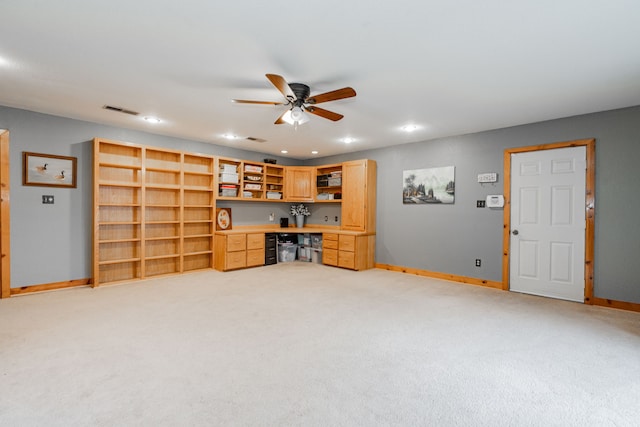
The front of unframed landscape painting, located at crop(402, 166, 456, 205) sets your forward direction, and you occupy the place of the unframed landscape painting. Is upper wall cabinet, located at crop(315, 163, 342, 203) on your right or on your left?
on your right

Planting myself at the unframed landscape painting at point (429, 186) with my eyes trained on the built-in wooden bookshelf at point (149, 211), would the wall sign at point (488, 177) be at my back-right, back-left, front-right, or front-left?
back-left

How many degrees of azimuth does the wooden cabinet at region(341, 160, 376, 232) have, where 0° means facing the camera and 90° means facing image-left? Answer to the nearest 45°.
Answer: approximately 45°

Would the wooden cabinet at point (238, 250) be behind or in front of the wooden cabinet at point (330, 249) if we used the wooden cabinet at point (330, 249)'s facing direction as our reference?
in front

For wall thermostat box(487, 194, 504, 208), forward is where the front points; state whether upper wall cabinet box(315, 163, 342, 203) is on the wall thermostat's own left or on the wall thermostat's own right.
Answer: on the wall thermostat's own right

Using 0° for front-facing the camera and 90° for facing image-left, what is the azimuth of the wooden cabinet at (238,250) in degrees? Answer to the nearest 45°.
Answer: approximately 315°

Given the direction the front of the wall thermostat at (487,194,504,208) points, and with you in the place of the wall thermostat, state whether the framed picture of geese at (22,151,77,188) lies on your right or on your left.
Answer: on your right
